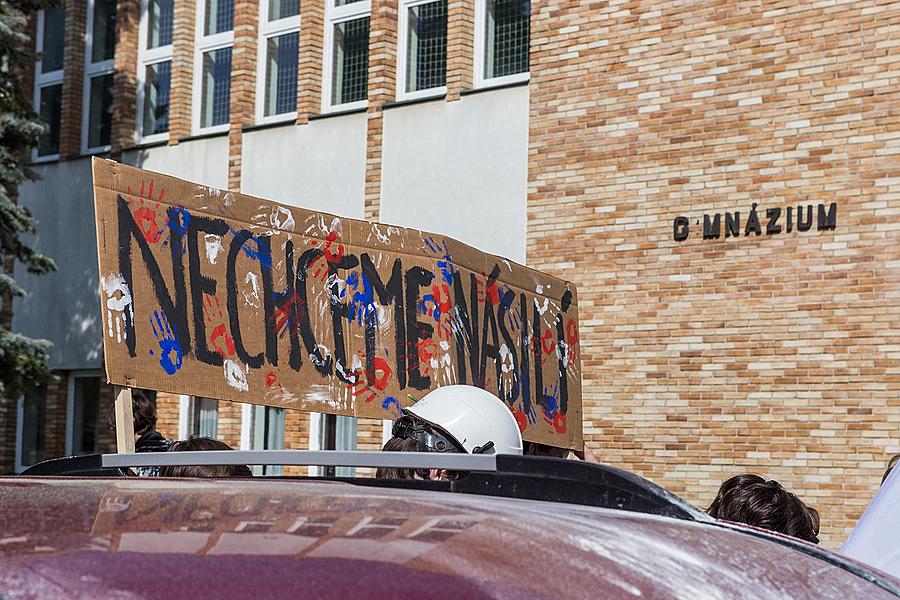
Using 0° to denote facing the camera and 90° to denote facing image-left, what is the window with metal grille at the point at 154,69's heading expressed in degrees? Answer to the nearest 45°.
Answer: approximately 45°

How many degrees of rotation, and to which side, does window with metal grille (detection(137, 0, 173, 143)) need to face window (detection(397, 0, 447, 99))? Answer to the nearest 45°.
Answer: approximately 90° to its left

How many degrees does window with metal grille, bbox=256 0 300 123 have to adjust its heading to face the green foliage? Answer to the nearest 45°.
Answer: approximately 45° to its right

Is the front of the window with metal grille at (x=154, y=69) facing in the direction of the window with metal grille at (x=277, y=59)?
no

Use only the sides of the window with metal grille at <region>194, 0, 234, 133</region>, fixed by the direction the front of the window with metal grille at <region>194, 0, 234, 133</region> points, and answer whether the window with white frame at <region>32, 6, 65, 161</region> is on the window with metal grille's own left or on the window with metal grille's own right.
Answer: on the window with metal grille's own right

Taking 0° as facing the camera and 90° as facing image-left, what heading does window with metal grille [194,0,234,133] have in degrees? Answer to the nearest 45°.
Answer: approximately 45°

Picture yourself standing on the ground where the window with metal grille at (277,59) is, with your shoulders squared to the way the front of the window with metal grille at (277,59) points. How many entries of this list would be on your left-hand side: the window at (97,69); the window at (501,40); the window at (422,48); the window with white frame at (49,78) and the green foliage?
2

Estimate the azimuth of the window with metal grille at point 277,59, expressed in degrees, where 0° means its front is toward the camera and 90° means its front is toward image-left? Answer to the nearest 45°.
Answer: approximately 45°

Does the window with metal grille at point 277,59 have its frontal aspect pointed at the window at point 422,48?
no

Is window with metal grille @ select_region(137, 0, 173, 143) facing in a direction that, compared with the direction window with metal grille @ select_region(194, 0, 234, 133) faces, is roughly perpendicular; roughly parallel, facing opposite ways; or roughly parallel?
roughly parallel

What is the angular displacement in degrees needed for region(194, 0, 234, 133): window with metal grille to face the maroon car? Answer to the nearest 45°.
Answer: approximately 45° to its left

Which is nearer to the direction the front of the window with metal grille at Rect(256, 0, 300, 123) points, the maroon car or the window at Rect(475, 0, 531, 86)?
the maroon car

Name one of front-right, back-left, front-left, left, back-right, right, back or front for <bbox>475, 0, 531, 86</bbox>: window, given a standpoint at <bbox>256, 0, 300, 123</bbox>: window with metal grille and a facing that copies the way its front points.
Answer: left

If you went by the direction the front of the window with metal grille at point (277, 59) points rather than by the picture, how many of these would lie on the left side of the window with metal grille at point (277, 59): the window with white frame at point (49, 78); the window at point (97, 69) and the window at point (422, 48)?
1

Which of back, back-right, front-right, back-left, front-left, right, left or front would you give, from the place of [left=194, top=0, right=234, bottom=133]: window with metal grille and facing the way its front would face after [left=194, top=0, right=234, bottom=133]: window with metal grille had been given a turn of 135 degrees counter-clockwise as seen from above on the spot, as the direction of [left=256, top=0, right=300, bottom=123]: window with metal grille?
front-right

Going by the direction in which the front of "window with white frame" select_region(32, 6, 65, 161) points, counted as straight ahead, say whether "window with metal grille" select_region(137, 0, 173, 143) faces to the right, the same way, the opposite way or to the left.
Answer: the same way

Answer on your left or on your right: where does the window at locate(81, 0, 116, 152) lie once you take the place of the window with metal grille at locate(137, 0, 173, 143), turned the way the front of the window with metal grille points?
on your right
